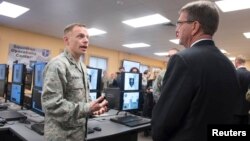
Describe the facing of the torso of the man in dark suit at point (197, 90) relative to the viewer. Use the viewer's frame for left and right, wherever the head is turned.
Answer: facing away from the viewer and to the left of the viewer

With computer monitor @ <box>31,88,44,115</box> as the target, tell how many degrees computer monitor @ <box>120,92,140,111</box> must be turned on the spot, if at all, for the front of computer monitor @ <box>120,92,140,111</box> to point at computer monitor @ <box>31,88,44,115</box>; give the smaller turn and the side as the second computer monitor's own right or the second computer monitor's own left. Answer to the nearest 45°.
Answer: approximately 90° to the second computer monitor's own right

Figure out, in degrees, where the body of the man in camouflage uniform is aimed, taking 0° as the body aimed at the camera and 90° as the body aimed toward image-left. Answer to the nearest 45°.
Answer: approximately 315°

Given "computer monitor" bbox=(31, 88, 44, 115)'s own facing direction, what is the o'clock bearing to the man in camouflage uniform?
The man in camouflage uniform is roughly at 10 o'clock from the computer monitor.

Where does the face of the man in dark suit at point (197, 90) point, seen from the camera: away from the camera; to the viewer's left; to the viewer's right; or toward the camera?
to the viewer's left

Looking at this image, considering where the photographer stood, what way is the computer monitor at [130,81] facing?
facing the viewer and to the right of the viewer

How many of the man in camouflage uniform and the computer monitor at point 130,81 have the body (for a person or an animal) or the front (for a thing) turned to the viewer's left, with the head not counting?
0
